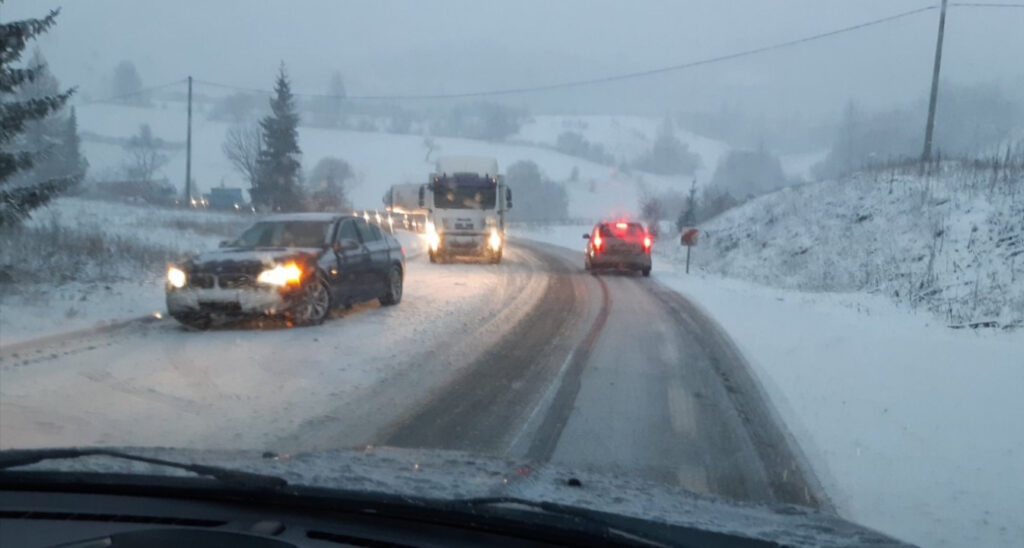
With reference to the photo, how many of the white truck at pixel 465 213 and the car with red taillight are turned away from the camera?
1

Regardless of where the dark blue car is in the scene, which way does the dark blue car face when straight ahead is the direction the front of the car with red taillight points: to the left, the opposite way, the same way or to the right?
the opposite way

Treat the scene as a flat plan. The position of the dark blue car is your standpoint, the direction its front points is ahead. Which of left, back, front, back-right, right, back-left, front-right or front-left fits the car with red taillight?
back

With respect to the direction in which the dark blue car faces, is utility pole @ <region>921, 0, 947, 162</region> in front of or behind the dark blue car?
behind

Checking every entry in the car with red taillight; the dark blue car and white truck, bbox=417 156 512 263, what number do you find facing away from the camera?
1

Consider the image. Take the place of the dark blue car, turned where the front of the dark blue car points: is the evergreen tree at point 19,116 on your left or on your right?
on your right

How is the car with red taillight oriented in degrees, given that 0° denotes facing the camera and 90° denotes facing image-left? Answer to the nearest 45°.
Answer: approximately 180°

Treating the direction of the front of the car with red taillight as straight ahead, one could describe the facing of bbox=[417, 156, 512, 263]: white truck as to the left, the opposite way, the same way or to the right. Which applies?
the opposite way

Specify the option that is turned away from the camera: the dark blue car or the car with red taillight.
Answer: the car with red taillight

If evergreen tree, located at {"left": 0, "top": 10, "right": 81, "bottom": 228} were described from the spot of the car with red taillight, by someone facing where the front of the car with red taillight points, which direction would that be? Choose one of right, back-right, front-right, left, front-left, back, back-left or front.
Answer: back-left

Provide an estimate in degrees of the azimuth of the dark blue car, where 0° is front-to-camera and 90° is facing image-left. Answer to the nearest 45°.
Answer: approximately 45°

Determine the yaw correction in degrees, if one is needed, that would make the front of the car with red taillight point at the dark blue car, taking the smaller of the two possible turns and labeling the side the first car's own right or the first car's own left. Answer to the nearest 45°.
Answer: approximately 180°

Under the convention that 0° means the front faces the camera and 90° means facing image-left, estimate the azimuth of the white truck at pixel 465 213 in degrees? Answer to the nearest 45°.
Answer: approximately 0°

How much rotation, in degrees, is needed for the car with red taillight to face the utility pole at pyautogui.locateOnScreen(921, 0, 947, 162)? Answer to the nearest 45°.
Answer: approximately 45° to its right

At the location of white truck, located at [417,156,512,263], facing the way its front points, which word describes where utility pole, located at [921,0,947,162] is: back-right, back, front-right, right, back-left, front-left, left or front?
left
